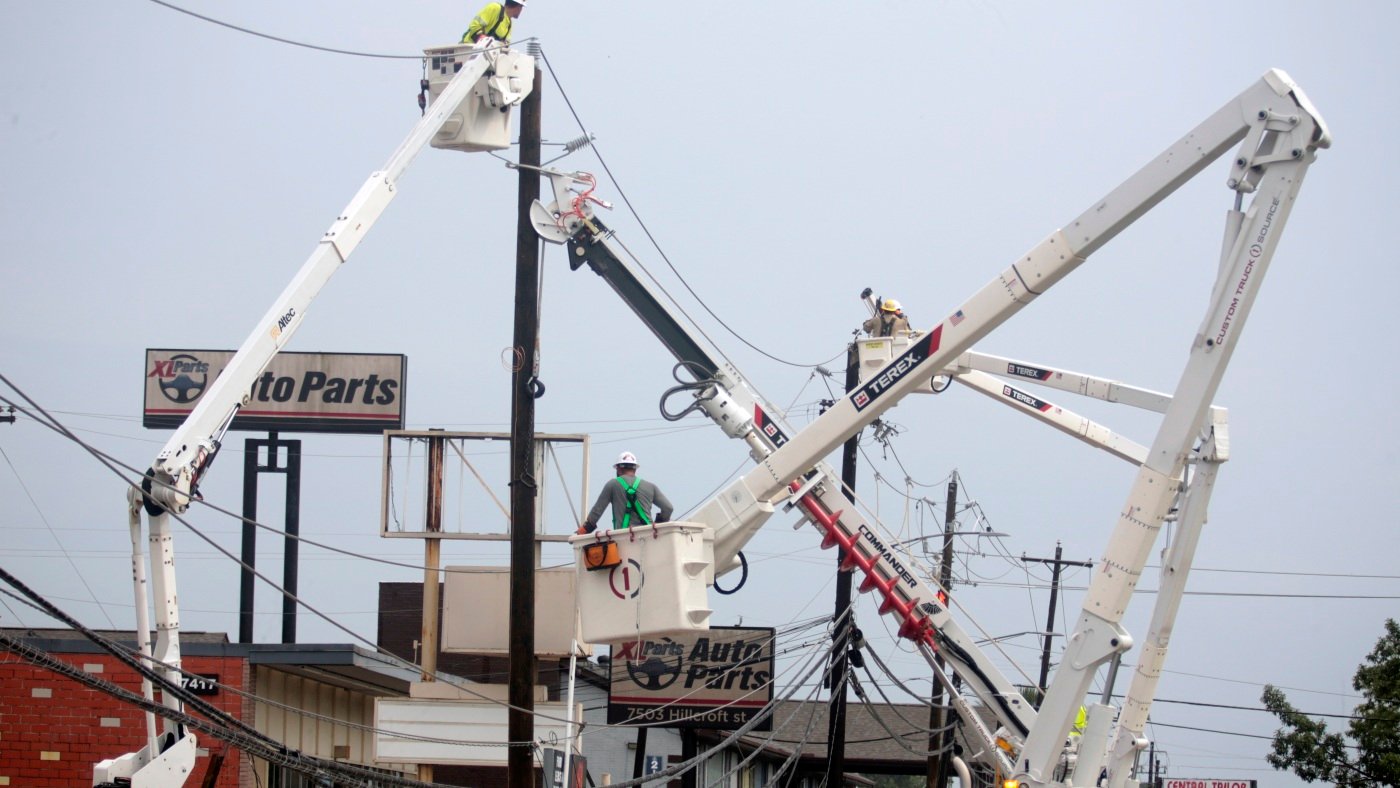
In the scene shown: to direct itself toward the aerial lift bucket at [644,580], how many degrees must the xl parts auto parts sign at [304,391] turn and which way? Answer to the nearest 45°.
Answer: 0° — it already faces it

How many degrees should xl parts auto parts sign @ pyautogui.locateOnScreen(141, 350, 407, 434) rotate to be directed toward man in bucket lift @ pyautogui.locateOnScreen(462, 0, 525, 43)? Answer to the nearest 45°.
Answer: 0° — it already faces them

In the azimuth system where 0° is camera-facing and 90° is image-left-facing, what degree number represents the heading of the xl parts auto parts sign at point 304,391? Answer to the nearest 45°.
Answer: approximately 0°

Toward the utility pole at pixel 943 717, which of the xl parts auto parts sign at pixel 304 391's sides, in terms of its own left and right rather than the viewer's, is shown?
left

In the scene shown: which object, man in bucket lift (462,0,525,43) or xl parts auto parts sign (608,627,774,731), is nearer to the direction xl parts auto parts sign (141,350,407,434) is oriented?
the man in bucket lift

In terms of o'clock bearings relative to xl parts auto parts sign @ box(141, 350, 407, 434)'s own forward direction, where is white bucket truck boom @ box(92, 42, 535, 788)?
The white bucket truck boom is roughly at 12 o'clock from the xl parts auto parts sign.

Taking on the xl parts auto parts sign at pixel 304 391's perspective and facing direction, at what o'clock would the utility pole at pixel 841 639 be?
The utility pole is roughly at 11 o'clock from the xl parts auto parts sign.

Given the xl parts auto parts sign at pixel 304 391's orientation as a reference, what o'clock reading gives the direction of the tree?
The tree is roughly at 9 o'clock from the xl parts auto parts sign.

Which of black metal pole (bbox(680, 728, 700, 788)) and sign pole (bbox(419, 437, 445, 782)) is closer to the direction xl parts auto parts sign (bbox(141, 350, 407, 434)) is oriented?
the sign pole
